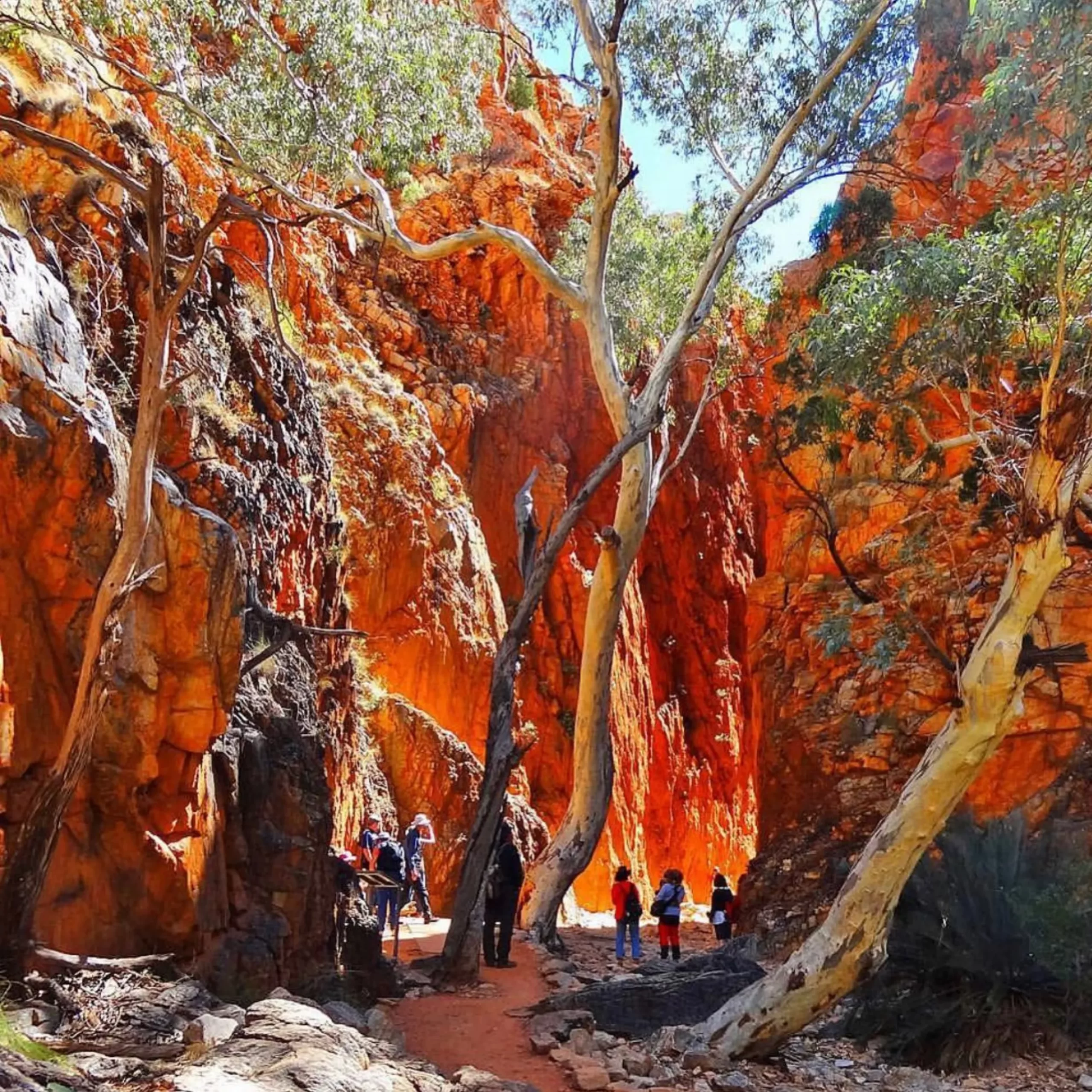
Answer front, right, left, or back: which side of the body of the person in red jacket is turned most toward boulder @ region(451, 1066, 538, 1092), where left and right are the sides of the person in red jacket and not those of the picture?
back

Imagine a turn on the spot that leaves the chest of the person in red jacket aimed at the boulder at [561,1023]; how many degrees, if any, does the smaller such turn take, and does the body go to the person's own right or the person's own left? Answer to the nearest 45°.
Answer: approximately 180°

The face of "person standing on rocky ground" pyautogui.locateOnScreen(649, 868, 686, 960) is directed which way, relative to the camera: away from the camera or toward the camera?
away from the camera

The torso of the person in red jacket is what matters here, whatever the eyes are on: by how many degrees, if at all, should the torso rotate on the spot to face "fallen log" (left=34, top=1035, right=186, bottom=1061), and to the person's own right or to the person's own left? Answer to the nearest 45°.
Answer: approximately 180°

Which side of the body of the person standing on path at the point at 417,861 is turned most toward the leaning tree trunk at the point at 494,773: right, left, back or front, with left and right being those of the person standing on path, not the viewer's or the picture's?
right

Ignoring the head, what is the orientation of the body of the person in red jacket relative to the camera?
away from the camera

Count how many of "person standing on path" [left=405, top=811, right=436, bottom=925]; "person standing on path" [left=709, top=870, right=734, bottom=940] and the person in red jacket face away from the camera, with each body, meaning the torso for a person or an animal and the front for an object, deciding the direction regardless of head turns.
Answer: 2

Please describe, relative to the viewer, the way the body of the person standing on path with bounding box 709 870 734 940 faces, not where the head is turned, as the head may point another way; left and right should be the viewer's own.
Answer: facing away from the viewer
